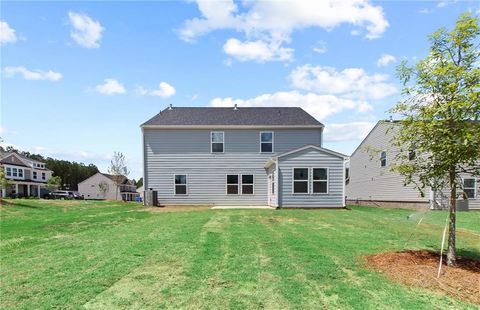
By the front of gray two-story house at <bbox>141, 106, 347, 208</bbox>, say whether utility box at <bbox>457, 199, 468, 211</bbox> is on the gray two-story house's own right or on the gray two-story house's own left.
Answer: on the gray two-story house's own right

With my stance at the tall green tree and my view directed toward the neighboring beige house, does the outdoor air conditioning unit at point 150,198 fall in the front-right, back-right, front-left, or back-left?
front-left

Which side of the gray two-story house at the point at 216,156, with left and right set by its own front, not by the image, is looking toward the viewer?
back

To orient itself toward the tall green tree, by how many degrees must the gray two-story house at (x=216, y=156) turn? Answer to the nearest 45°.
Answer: approximately 180°
